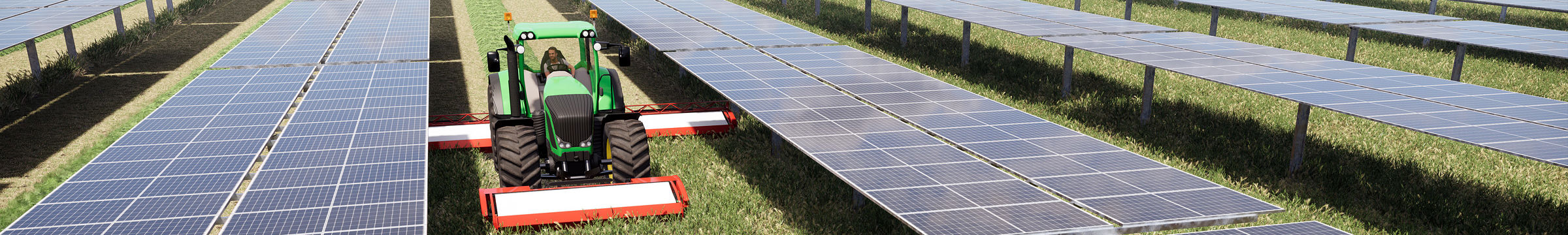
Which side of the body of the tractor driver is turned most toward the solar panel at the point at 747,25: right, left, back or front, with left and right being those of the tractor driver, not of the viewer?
back

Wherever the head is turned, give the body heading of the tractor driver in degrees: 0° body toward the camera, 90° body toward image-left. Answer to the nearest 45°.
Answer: approximately 0°

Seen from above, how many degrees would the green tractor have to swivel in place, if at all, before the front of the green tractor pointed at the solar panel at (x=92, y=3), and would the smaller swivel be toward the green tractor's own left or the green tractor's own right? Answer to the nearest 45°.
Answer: approximately 135° to the green tractor's own right

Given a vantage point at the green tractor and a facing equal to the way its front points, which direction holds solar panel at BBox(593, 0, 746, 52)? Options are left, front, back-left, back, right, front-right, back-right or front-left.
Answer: back

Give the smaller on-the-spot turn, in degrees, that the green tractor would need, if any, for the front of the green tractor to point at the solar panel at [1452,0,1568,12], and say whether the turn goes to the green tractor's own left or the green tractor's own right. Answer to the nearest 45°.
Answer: approximately 90° to the green tractor's own left

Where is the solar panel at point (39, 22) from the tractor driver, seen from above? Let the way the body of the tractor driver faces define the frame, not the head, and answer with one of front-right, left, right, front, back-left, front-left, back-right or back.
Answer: back-right

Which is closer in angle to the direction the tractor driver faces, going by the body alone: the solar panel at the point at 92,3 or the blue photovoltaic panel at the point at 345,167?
the blue photovoltaic panel

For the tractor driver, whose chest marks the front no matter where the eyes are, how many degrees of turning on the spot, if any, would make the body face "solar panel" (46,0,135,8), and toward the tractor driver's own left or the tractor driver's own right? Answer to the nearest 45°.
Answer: approximately 135° to the tractor driver's own right

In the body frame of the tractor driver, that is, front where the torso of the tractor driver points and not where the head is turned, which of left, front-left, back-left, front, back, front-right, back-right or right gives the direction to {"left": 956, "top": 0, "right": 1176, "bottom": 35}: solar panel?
back-left

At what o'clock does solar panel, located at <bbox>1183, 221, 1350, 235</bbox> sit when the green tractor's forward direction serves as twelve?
The solar panel is roughly at 10 o'clock from the green tractor.
